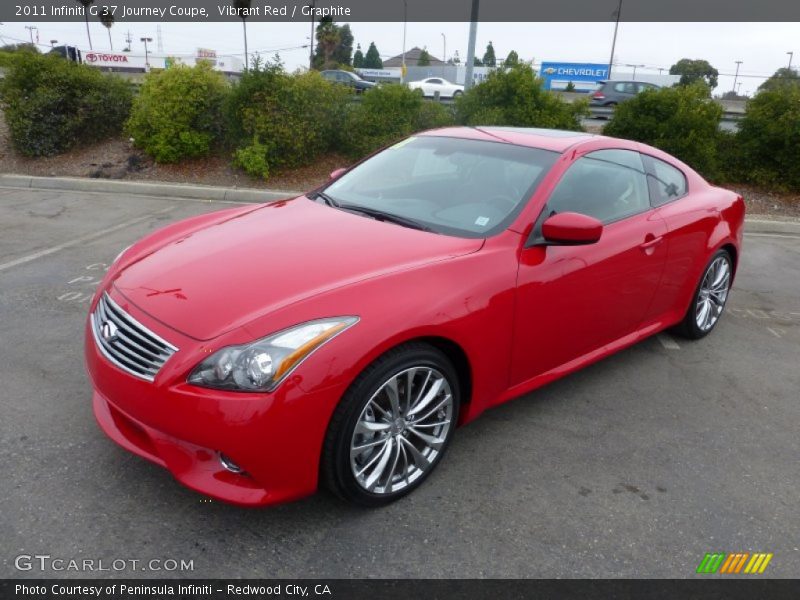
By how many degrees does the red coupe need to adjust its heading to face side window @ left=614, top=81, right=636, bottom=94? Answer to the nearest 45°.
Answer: approximately 135° to its right

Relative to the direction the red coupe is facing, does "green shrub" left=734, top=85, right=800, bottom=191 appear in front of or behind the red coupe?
behind

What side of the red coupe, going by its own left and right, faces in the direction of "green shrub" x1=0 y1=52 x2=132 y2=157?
right

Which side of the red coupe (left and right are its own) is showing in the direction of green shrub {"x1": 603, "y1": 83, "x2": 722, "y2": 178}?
back

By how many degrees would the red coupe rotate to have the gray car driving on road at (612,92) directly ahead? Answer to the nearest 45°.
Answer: approximately 135° to its right

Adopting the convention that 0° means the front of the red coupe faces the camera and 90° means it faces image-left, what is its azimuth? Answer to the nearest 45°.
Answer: approximately 45°

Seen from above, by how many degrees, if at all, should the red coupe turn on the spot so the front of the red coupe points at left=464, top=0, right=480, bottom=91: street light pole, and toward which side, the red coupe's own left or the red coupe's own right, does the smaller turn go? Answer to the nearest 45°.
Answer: approximately 135° to the red coupe's own right

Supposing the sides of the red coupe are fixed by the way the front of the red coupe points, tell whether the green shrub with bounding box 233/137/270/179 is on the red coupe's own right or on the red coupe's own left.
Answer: on the red coupe's own right

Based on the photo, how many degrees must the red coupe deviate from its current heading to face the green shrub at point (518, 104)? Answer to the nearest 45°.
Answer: approximately 135° to its right

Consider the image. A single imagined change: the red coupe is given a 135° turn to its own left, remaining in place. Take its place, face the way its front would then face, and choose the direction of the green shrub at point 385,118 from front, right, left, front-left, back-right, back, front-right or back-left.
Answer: left

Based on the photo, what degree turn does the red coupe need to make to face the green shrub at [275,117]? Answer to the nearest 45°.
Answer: approximately 135° to its right
